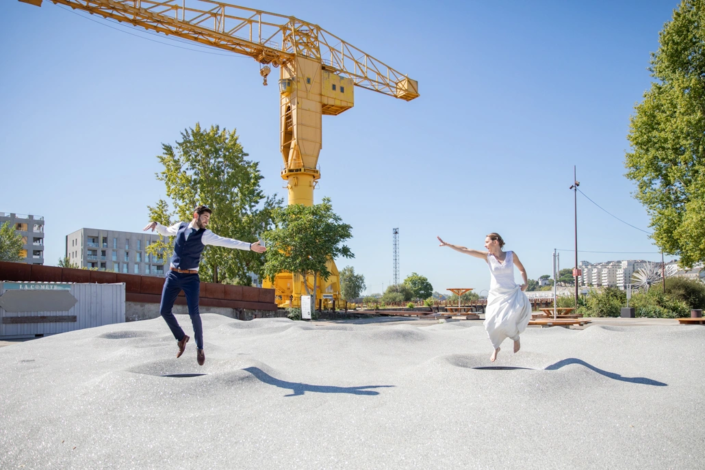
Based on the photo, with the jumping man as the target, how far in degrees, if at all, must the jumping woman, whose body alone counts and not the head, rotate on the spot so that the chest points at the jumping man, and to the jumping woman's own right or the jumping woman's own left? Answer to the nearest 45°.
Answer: approximately 45° to the jumping woman's own right

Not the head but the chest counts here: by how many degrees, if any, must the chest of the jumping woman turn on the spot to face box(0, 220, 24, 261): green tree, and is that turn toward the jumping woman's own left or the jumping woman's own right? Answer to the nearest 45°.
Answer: approximately 90° to the jumping woman's own right

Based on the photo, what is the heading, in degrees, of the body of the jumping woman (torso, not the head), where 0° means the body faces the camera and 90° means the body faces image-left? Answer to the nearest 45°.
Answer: approximately 45°

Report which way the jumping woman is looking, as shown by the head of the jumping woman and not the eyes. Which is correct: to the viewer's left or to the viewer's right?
to the viewer's left

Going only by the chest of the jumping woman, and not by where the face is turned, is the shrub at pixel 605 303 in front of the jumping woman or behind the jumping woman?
behind

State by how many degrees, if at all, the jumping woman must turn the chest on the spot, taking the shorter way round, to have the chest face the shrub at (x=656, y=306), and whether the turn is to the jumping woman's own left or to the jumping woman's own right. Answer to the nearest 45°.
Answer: approximately 135° to the jumping woman's own right

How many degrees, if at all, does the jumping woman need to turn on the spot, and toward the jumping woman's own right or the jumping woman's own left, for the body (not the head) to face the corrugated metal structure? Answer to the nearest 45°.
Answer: approximately 90° to the jumping woman's own right
